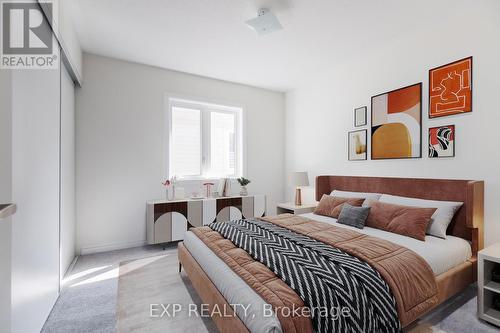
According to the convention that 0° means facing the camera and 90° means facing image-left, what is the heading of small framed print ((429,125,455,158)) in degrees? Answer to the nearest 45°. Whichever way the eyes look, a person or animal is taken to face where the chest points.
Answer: approximately 45°

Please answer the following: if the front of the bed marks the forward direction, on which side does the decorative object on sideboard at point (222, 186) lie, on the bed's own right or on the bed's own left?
on the bed's own right

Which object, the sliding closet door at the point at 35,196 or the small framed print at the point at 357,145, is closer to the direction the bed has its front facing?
the sliding closet door

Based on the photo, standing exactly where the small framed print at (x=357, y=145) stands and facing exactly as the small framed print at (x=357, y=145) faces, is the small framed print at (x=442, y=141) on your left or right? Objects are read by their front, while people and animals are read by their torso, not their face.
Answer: on your left

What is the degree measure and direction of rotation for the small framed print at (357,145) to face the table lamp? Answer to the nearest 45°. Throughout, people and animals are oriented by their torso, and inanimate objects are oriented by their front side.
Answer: approximately 45° to its right

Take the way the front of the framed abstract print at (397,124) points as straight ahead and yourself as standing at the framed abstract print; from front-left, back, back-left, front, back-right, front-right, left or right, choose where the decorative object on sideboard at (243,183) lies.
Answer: front-right

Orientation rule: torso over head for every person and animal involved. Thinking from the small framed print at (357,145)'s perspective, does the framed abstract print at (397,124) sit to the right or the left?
on its left

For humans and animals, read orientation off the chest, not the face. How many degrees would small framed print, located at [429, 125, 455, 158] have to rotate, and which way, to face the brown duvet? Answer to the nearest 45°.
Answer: approximately 45° to its left

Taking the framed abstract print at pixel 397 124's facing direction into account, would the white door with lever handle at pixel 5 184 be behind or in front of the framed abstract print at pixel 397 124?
in front
